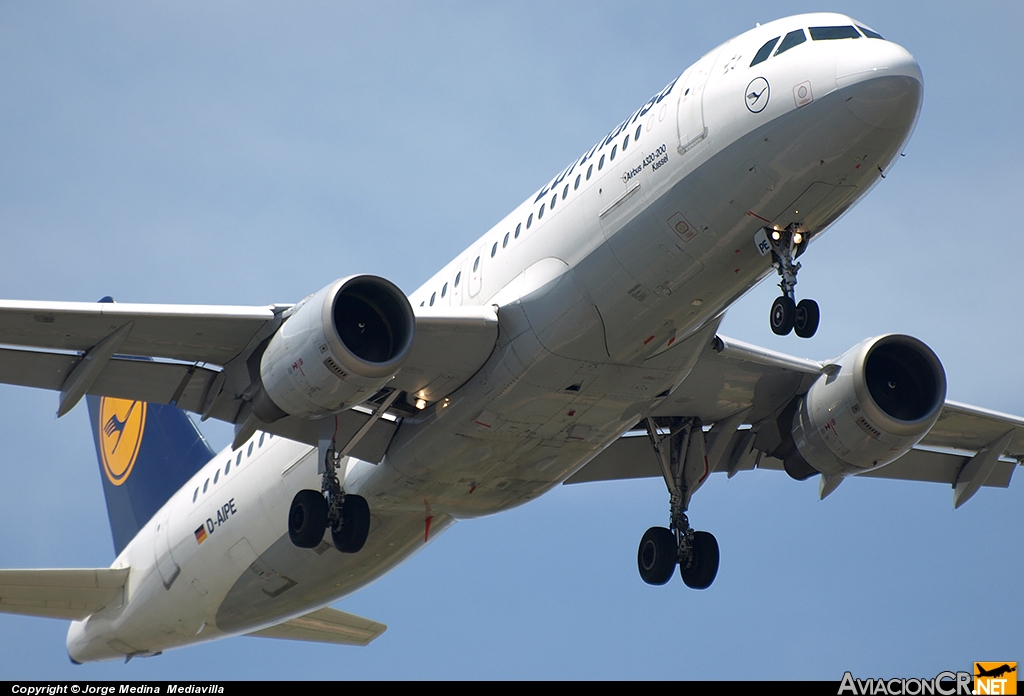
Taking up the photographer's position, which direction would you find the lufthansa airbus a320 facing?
facing the viewer and to the right of the viewer
